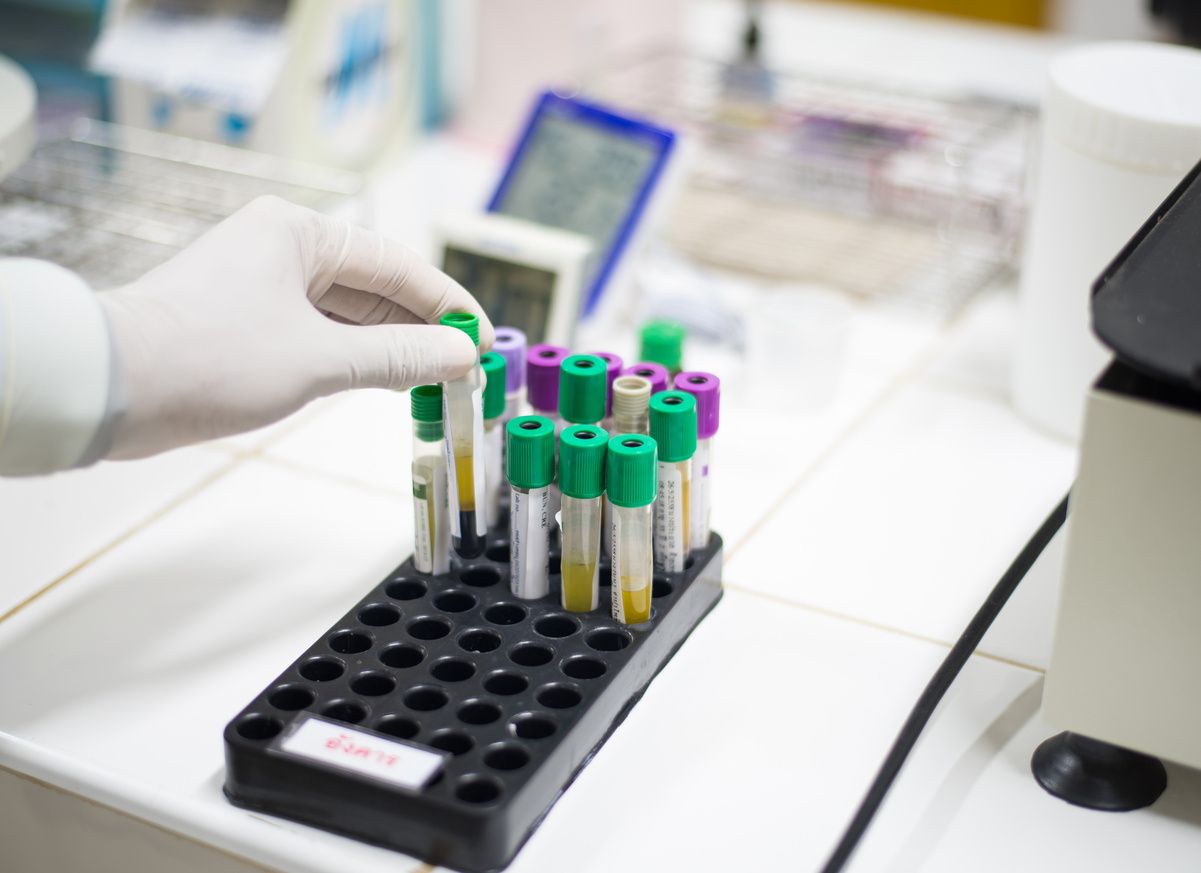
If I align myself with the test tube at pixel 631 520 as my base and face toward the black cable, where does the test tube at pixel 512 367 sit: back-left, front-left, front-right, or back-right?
back-left

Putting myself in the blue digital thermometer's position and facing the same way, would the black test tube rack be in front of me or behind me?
in front

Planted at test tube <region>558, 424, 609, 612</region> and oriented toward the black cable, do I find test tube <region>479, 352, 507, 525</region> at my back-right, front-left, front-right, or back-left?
back-left

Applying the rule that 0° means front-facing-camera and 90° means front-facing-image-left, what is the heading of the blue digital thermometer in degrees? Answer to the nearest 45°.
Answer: approximately 0°
